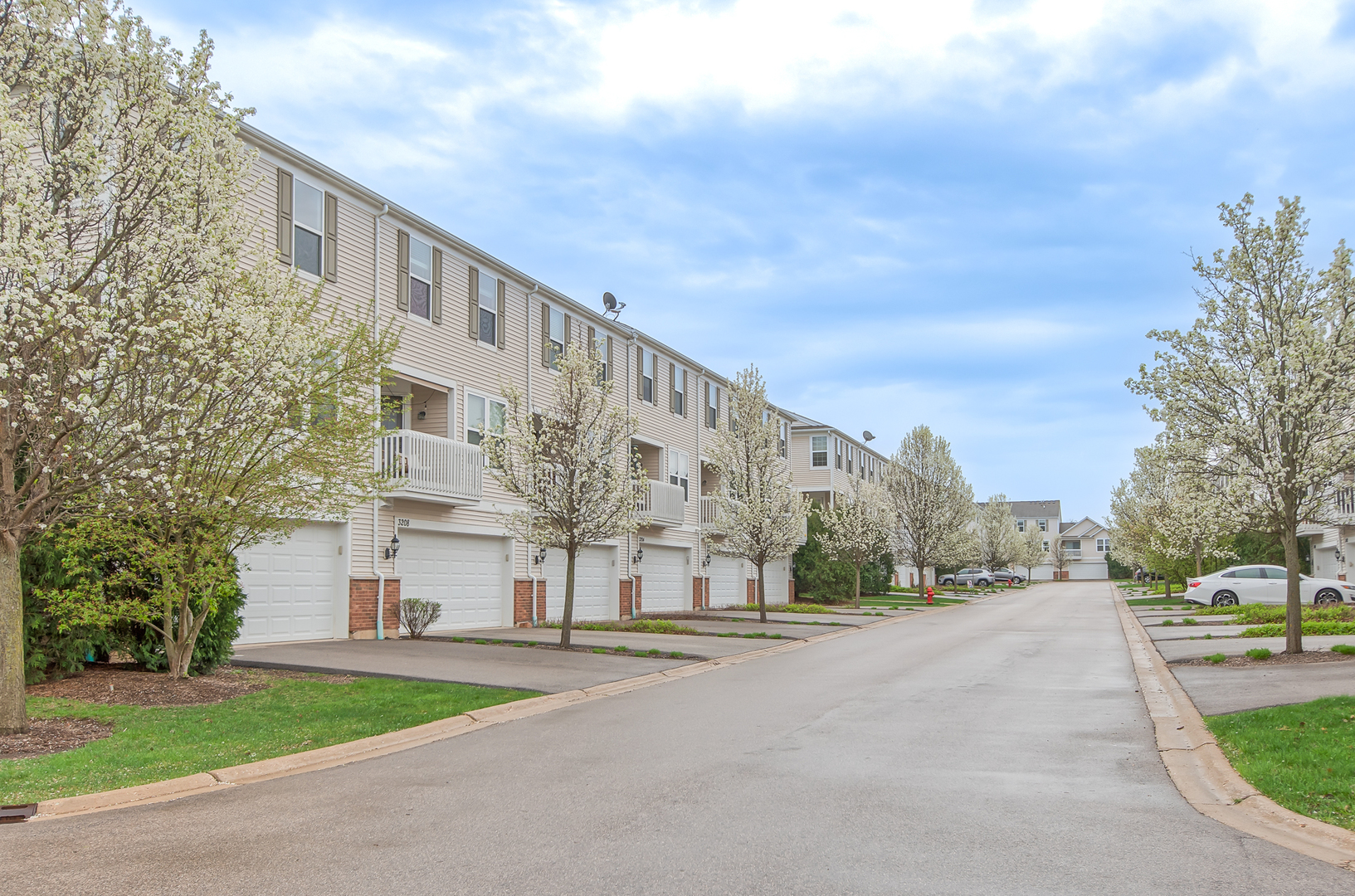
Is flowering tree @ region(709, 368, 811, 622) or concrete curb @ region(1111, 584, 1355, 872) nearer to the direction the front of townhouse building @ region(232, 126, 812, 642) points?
the concrete curb

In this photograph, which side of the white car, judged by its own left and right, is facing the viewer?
right

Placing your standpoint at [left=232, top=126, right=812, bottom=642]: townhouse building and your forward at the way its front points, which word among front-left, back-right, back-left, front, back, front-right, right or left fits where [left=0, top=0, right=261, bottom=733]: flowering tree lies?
front-right

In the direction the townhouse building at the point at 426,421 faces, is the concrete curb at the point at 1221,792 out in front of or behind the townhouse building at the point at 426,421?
in front

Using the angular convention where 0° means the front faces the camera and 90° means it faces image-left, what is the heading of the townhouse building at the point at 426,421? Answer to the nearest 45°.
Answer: approximately 315°
